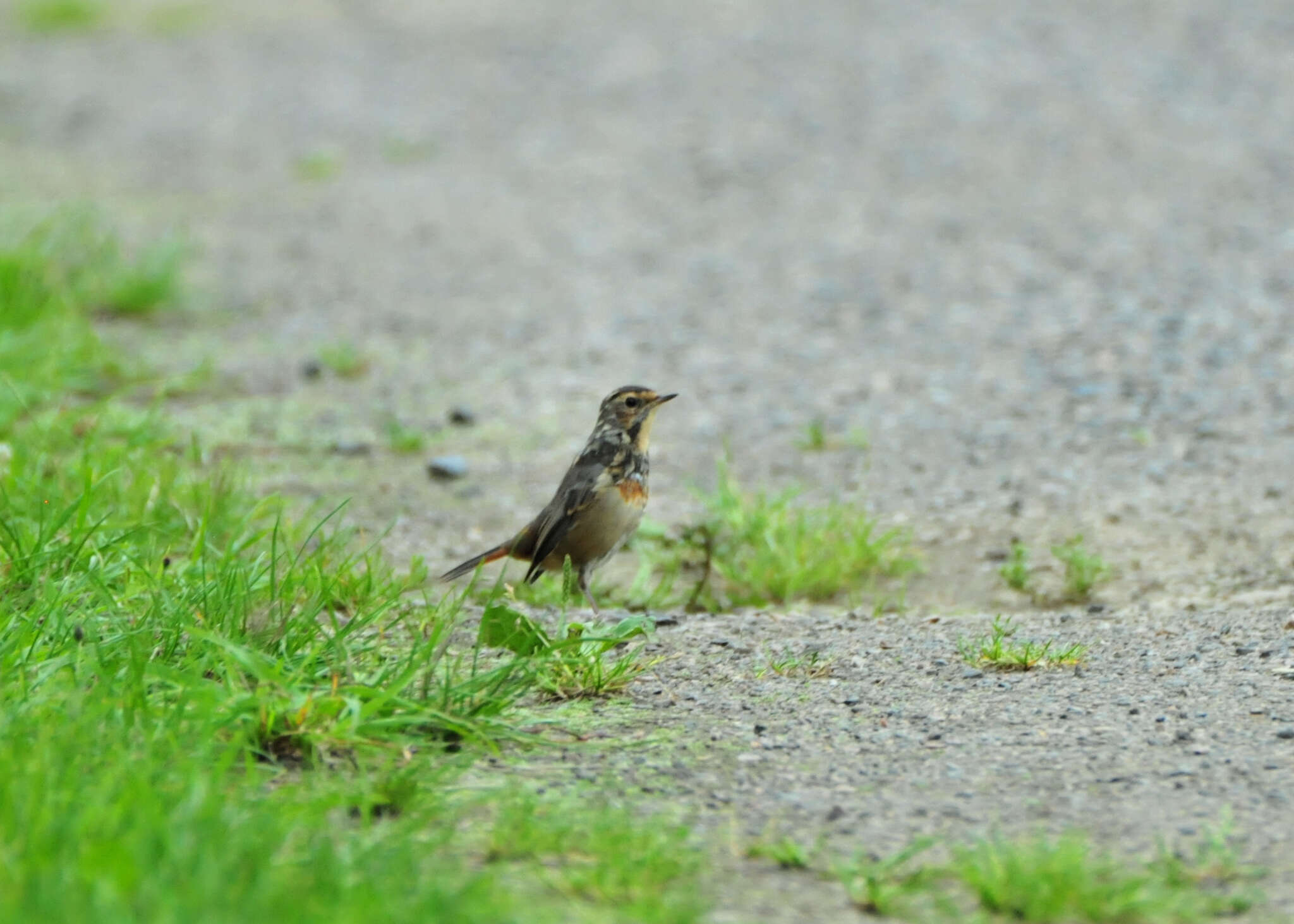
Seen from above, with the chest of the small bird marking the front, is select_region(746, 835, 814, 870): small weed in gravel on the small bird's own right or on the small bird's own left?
on the small bird's own right

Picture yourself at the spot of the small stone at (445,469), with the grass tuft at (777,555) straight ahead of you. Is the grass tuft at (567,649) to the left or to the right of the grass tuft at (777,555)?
right

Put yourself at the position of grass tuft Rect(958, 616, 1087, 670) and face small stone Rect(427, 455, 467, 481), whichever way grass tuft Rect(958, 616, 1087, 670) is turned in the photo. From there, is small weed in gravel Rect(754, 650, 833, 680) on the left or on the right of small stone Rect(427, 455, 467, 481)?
left

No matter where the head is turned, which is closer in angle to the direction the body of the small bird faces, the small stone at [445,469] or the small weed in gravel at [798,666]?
the small weed in gravel

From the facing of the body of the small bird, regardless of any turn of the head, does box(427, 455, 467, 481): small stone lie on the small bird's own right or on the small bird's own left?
on the small bird's own left

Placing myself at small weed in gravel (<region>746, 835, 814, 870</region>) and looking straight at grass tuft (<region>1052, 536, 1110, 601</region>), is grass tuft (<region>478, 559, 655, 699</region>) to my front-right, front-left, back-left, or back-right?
front-left

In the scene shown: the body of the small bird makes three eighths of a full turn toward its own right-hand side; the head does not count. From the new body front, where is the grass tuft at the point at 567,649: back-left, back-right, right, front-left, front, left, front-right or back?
front-left

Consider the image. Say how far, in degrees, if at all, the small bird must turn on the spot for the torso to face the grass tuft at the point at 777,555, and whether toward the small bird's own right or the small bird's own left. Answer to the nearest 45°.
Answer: approximately 45° to the small bird's own left

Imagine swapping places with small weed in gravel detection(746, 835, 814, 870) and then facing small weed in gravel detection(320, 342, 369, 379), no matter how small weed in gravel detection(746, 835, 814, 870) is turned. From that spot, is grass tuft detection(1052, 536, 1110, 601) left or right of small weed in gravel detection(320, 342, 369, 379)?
right

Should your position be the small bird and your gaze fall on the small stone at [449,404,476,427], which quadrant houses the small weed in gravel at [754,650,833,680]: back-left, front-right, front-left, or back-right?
back-right

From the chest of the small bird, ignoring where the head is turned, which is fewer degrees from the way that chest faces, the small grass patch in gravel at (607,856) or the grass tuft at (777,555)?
the grass tuft

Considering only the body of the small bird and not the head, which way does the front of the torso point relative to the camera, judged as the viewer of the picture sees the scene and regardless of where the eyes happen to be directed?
to the viewer's right

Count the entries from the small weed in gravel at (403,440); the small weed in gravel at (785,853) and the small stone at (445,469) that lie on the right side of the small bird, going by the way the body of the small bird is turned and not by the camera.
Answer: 1

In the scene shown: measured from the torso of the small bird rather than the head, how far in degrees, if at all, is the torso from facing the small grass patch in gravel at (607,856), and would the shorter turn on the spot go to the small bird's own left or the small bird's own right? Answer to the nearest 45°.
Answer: approximately 90° to the small bird's own right
